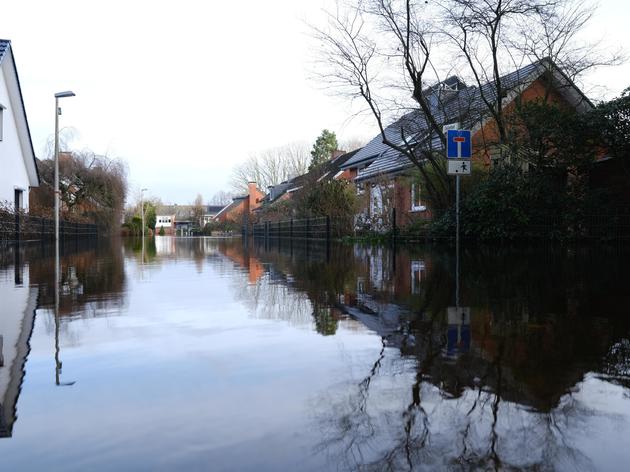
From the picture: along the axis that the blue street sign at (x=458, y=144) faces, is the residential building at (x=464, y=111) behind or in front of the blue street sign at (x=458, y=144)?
behind

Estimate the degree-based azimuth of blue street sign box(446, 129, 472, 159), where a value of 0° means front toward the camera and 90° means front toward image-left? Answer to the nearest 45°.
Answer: approximately 0°

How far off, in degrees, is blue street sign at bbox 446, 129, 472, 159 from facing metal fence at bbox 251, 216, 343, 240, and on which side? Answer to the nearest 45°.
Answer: approximately 135° to its right

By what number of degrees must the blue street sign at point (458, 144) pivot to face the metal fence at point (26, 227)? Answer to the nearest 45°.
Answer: approximately 90° to its right
